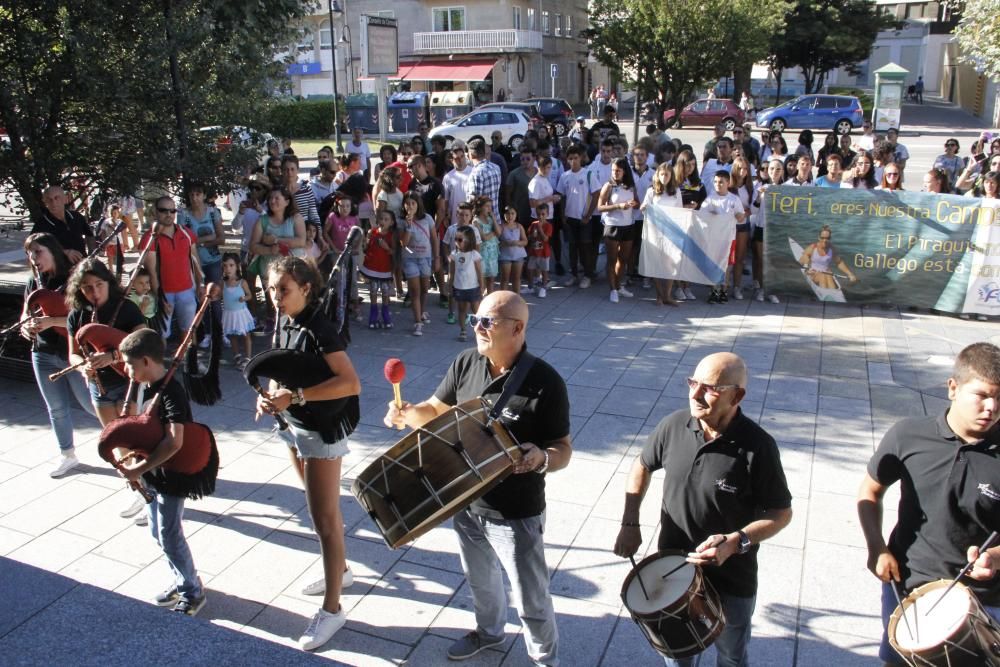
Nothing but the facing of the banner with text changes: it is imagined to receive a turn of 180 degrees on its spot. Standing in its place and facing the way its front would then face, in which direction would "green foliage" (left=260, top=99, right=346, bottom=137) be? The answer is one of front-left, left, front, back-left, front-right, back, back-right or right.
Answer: front-left

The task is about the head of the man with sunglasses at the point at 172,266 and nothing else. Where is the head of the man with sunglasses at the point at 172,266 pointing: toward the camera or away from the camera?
toward the camera

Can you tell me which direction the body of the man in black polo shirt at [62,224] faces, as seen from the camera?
toward the camera

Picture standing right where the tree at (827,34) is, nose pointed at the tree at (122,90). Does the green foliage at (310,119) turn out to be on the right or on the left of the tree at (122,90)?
right

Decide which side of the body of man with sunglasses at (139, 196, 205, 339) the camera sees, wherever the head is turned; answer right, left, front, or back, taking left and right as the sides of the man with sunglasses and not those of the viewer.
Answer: front

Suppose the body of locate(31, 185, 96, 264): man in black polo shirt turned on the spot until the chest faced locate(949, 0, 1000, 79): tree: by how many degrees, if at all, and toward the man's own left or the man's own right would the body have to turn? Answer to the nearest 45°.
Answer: approximately 90° to the man's own left

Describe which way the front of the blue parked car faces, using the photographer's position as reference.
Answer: facing to the left of the viewer

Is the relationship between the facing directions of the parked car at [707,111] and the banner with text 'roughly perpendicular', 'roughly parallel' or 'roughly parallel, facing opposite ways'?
roughly perpendicular

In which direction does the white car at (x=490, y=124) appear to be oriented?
to the viewer's left

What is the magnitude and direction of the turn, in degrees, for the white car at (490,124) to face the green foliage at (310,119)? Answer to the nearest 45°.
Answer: approximately 45° to its right

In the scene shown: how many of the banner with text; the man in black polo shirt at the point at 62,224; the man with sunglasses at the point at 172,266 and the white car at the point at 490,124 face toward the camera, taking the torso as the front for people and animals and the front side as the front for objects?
3

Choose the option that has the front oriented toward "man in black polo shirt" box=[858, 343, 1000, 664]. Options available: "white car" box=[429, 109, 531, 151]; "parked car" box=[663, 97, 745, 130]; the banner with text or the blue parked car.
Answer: the banner with text

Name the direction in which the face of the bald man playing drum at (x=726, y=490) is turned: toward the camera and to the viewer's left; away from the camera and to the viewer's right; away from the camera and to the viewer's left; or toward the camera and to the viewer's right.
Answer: toward the camera and to the viewer's left
